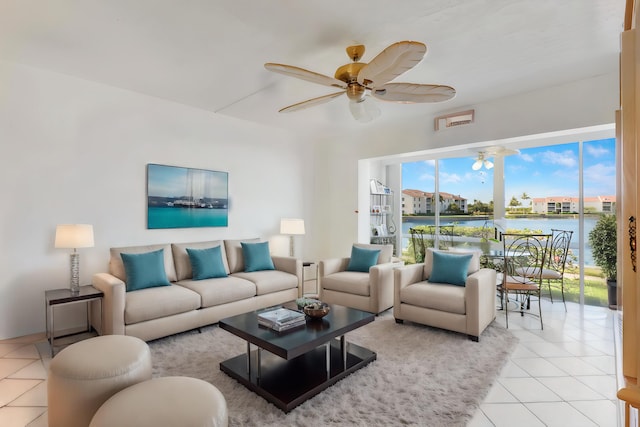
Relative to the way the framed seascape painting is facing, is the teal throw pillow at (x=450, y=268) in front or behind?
in front

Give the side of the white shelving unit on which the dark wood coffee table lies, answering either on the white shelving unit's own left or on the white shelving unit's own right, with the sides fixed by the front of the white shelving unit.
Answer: on the white shelving unit's own right

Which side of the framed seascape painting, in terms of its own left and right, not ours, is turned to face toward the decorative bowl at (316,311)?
front

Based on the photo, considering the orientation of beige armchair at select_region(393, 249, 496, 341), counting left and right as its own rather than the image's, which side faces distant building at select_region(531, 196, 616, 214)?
back

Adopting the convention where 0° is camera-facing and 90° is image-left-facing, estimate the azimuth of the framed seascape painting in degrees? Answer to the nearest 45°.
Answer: approximately 315°

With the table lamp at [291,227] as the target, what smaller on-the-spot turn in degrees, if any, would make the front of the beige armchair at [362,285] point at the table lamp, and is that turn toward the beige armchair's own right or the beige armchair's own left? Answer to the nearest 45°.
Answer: approximately 90° to the beige armchair's own right

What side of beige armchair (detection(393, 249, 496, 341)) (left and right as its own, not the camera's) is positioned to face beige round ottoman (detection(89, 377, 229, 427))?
front

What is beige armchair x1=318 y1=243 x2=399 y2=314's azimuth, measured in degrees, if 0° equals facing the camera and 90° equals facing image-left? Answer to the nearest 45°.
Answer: approximately 45°

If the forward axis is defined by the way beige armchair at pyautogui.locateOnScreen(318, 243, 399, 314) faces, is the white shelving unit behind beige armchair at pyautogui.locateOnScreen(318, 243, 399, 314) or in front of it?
behind

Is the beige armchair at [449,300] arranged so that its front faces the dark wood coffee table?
yes
